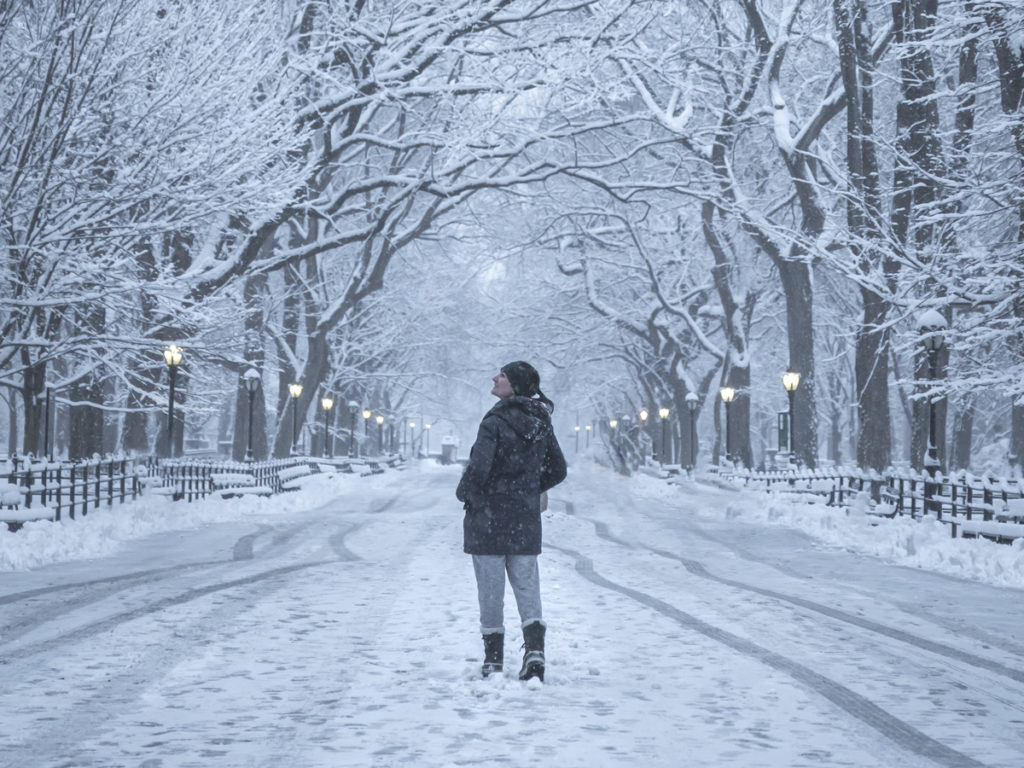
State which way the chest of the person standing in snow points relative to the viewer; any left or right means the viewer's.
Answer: facing away from the viewer and to the left of the viewer

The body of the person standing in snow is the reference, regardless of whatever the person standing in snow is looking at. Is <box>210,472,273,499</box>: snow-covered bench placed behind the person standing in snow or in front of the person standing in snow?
in front

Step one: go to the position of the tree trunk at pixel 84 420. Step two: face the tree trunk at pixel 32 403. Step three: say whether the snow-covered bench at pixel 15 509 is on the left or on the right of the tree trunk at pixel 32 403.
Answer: left

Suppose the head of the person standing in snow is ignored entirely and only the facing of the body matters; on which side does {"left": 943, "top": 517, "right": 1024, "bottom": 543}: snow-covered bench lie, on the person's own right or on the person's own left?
on the person's own right

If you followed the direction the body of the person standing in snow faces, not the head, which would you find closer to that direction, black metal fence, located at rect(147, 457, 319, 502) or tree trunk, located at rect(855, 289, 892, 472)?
the black metal fence

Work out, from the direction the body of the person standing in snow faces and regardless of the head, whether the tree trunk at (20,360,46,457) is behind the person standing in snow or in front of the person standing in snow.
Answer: in front

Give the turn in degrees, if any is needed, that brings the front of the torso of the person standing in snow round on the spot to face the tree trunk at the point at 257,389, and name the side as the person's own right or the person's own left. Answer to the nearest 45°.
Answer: approximately 45° to the person's own right

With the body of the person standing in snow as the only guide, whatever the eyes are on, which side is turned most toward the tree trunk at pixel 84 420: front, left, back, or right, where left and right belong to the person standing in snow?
front

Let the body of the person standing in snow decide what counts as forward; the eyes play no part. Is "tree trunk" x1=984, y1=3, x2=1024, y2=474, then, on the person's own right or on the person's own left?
on the person's own right

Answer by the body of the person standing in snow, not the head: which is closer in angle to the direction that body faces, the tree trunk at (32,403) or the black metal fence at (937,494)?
the tree trunk

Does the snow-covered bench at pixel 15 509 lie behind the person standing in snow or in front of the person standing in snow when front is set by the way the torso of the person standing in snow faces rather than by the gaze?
in front

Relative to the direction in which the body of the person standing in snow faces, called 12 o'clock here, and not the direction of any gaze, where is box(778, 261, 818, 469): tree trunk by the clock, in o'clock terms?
The tree trunk is roughly at 2 o'clock from the person standing in snow.
